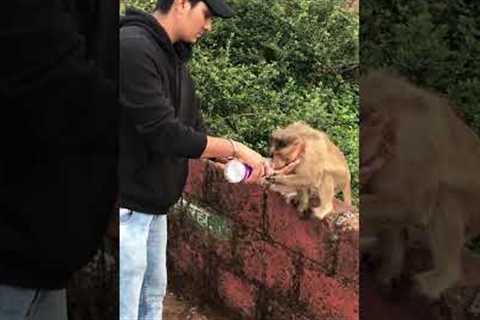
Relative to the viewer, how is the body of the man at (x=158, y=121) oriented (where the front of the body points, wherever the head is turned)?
to the viewer's right

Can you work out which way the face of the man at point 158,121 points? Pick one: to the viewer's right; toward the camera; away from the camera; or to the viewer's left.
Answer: to the viewer's right

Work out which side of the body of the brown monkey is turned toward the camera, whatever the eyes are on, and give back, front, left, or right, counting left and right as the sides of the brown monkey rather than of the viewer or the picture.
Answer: left
